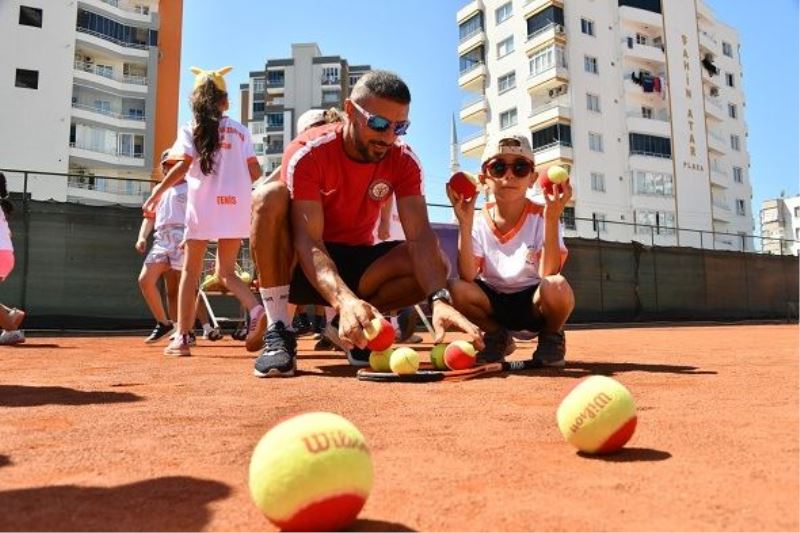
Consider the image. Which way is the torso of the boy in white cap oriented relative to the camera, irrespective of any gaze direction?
toward the camera

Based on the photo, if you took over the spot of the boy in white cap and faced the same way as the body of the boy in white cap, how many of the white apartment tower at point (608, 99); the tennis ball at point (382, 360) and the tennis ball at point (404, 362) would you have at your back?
1

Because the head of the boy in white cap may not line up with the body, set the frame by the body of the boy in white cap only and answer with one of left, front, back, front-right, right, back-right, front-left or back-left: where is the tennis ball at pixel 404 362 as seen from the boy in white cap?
front-right

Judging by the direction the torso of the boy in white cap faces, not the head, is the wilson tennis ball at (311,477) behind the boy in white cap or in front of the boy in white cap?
in front

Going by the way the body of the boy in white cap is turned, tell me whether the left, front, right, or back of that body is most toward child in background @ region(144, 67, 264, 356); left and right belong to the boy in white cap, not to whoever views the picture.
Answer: right

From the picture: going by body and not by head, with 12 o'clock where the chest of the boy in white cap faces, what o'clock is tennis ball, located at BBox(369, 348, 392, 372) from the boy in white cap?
The tennis ball is roughly at 2 o'clock from the boy in white cap.

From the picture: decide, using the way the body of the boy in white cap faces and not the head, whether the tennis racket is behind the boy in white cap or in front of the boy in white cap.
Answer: in front

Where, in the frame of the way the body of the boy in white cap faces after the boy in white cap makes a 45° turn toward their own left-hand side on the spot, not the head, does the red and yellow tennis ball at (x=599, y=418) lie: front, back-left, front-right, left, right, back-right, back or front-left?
front-right

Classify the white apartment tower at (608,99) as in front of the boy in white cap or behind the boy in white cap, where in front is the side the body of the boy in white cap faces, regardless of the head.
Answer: behind

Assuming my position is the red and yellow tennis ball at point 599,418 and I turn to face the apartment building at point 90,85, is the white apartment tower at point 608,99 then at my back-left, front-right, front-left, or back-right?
front-right
